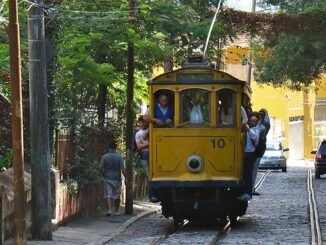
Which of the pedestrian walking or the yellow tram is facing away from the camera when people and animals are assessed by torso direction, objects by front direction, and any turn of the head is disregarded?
the pedestrian walking

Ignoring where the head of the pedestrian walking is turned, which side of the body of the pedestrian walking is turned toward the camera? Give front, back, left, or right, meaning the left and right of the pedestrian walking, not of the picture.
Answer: back

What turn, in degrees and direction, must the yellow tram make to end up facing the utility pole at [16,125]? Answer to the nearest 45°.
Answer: approximately 45° to its right

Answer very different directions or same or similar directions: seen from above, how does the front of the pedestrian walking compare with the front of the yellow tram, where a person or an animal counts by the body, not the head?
very different directions

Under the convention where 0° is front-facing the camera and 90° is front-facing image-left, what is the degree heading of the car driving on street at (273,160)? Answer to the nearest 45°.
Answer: approximately 0°

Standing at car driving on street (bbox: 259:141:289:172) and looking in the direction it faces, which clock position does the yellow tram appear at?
The yellow tram is roughly at 12 o'clock from the car driving on street.
